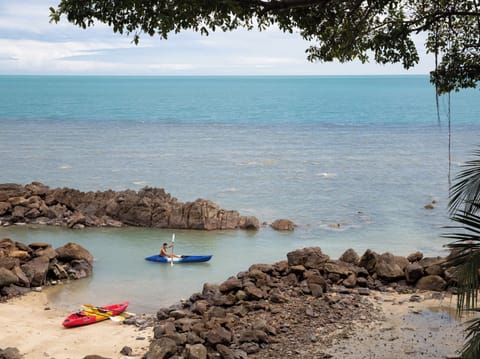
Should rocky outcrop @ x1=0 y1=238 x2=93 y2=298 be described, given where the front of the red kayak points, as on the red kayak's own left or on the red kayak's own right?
on the red kayak's own left

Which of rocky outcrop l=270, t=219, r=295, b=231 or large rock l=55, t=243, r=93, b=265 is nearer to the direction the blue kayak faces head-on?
the rocky outcrop

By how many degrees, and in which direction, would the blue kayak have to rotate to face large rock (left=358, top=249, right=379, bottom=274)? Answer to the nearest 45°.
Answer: approximately 45° to its right

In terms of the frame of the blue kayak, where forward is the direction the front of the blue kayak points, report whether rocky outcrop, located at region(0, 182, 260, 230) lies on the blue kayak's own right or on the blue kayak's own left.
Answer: on the blue kayak's own left

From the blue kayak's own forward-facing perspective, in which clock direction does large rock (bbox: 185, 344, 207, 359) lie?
The large rock is roughly at 3 o'clock from the blue kayak.

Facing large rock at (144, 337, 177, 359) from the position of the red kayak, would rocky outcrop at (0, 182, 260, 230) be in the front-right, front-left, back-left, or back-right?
back-left

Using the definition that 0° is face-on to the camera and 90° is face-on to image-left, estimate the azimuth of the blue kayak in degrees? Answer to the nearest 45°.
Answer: approximately 270°

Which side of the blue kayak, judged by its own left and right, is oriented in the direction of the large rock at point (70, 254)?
back

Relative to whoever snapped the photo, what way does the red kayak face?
facing away from the viewer and to the right of the viewer

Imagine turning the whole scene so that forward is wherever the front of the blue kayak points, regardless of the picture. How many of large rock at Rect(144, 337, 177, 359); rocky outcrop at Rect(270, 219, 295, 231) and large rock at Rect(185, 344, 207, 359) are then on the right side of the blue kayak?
2
